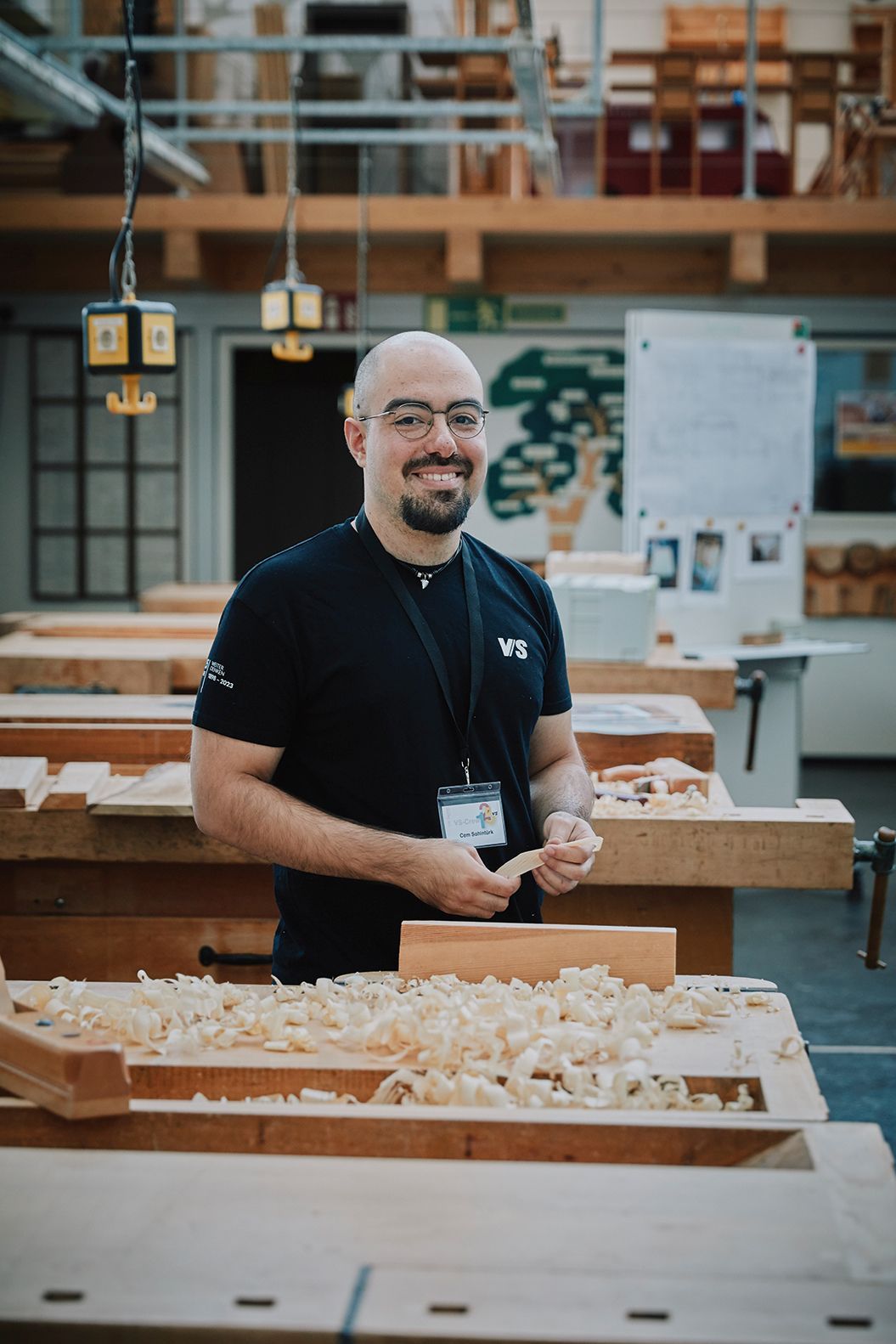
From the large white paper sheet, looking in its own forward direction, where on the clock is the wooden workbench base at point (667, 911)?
The wooden workbench base is roughly at 12 o'clock from the large white paper sheet.

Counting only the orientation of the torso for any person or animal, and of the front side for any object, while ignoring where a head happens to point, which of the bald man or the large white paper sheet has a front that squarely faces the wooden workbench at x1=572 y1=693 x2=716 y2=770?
the large white paper sheet

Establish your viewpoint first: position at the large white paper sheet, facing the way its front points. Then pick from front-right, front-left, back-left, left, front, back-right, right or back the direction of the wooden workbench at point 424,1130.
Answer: front

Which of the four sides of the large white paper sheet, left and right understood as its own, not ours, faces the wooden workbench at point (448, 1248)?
front

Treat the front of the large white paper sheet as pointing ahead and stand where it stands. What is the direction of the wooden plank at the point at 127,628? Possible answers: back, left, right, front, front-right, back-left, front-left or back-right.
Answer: front-right

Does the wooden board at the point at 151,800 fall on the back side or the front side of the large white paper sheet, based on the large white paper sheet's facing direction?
on the front side

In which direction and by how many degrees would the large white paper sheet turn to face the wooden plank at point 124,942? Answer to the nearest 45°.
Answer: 0° — it already faces it

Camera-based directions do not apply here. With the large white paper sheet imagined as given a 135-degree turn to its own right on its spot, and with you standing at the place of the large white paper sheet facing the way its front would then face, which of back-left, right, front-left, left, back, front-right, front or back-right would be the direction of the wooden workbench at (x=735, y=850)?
back-left

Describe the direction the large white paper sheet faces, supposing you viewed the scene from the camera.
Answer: facing the viewer

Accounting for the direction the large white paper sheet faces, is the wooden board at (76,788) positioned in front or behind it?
in front

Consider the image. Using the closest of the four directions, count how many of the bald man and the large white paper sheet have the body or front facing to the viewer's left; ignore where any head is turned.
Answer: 0

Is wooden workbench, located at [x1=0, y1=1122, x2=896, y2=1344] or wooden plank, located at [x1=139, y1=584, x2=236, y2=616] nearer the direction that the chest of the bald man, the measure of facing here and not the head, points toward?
the wooden workbench

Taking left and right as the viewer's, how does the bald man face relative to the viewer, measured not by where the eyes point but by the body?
facing the viewer and to the right of the viewer

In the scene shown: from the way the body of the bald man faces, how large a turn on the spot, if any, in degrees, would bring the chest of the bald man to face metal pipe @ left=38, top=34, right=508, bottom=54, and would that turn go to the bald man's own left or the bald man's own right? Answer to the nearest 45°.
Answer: approximately 135° to the bald man's own left
